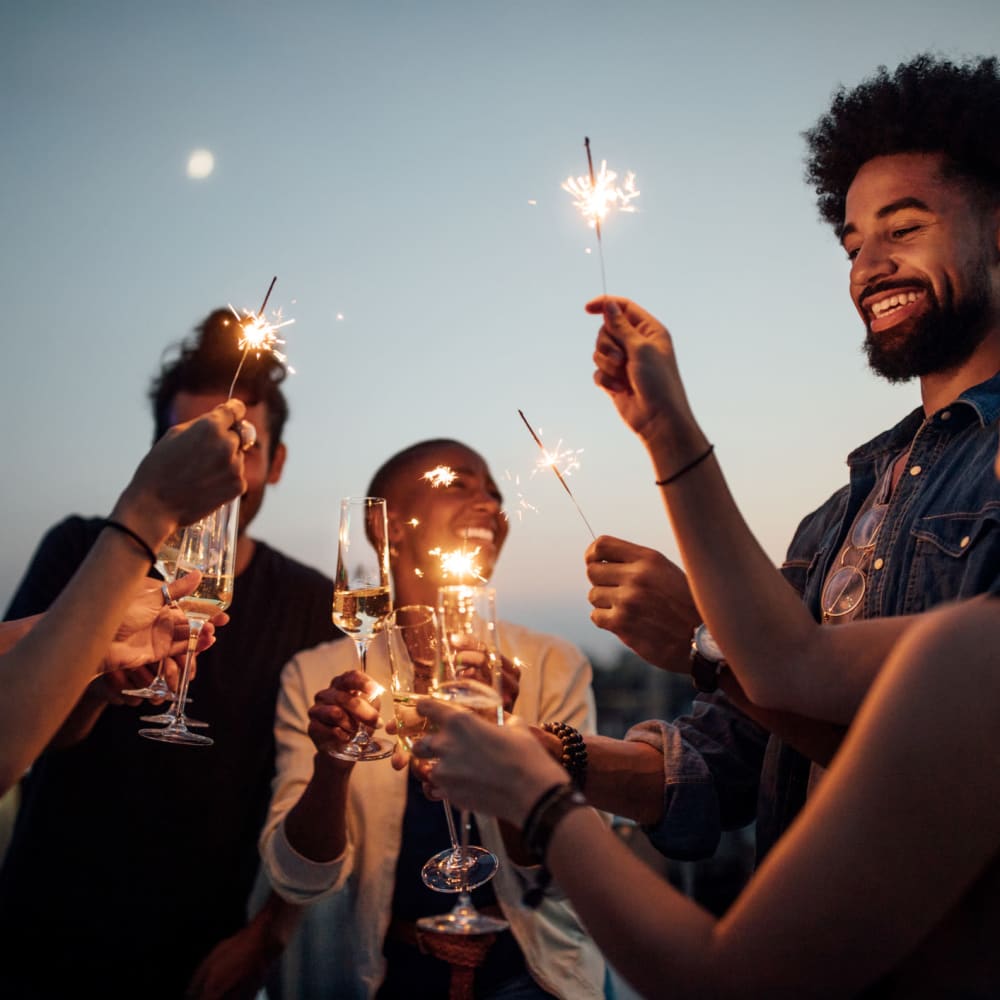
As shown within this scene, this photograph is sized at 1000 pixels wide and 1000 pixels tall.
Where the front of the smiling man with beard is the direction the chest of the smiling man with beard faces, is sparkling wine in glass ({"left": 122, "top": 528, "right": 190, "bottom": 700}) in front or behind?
in front

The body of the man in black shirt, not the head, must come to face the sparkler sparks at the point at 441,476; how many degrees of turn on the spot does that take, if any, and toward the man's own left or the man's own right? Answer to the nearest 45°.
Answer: approximately 90° to the man's own left

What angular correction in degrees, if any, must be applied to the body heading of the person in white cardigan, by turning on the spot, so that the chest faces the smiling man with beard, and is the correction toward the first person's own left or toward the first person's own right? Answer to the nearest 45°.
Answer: approximately 45° to the first person's own left

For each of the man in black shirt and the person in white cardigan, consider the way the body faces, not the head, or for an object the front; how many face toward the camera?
2

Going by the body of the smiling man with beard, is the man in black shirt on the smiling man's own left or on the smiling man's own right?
on the smiling man's own right

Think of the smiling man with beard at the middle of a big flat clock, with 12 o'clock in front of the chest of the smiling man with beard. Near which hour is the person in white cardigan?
The person in white cardigan is roughly at 2 o'clock from the smiling man with beard.

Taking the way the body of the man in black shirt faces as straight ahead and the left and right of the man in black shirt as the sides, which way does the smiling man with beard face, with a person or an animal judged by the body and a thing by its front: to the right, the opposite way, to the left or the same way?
to the right

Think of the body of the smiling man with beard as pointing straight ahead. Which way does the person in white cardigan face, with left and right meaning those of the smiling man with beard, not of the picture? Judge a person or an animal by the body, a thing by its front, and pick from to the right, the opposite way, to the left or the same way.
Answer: to the left

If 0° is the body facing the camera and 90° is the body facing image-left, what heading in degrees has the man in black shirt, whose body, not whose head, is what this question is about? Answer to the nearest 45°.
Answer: approximately 0°

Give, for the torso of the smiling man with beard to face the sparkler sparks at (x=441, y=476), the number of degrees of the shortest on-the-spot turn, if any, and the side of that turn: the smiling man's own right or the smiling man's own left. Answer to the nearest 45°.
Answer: approximately 90° to the smiling man's own right
